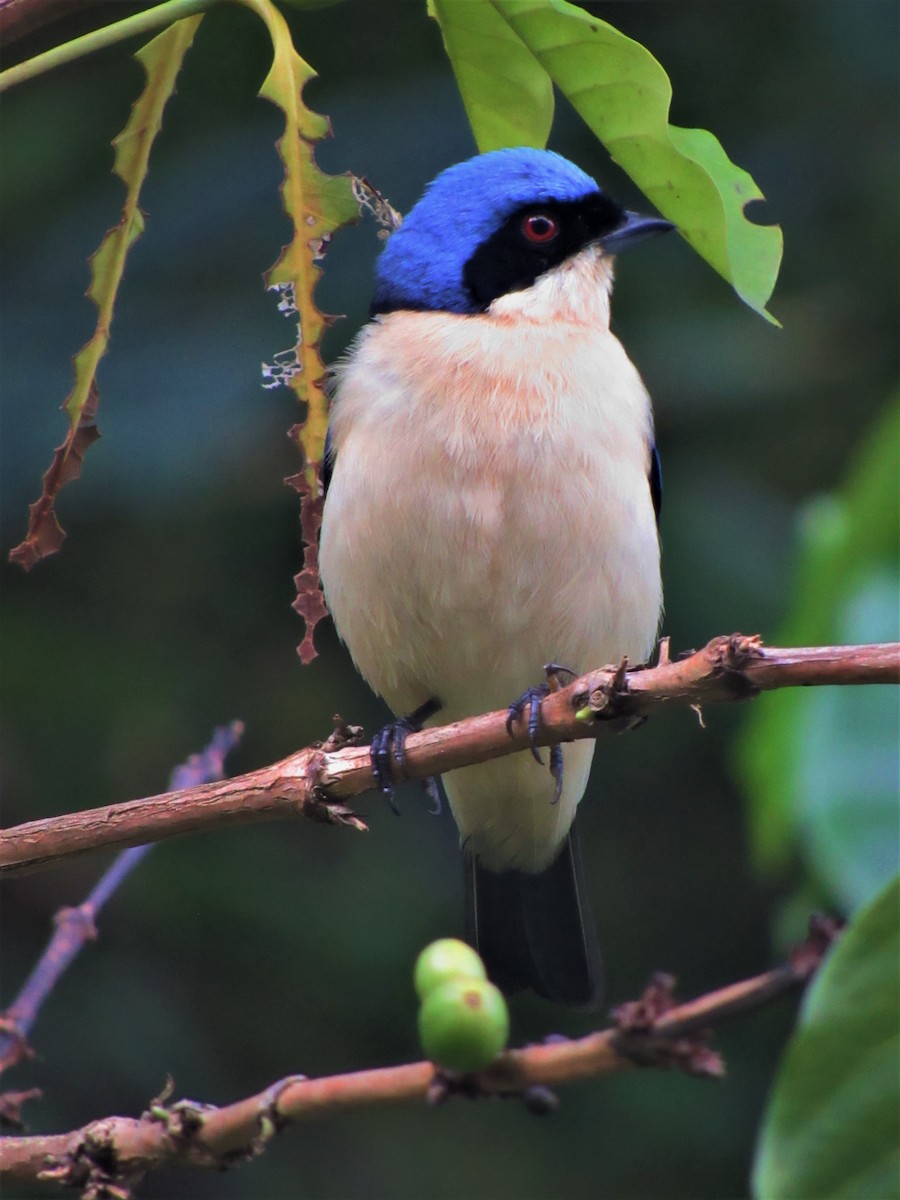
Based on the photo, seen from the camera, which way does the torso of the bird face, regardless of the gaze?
toward the camera

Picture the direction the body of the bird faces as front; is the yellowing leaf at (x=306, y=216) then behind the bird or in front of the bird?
in front

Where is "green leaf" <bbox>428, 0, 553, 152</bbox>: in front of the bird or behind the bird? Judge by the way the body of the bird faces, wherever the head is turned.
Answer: behind
